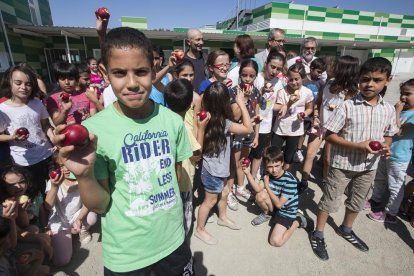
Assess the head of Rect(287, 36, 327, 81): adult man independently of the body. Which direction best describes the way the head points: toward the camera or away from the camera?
toward the camera

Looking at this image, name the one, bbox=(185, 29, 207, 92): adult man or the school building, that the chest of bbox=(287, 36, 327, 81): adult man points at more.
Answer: the adult man

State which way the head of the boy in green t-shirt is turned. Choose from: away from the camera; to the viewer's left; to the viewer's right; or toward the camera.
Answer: toward the camera

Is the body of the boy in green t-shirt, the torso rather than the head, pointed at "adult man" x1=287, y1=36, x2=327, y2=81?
no

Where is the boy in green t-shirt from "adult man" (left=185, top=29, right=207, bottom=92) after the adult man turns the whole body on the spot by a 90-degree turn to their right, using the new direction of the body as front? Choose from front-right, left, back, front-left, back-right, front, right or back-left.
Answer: front-left

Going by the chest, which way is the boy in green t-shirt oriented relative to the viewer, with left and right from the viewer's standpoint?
facing the viewer

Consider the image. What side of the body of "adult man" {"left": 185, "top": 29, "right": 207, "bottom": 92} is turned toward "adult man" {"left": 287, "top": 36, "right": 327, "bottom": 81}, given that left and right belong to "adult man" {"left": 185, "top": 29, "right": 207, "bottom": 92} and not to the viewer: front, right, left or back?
left

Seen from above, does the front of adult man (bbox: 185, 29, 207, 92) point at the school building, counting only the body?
no

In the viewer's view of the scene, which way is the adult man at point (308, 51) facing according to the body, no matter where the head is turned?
toward the camera

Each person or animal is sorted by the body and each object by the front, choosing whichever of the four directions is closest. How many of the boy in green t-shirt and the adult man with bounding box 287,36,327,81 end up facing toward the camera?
2

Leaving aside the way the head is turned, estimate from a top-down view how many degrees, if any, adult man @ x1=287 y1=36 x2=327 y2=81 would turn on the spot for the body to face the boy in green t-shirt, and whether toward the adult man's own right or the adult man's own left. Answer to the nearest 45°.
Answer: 0° — they already face them

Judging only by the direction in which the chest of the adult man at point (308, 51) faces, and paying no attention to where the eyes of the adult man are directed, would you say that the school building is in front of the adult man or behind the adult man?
behind

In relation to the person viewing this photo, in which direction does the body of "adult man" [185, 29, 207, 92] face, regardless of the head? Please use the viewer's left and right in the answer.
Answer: facing the viewer and to the right of the viewer
